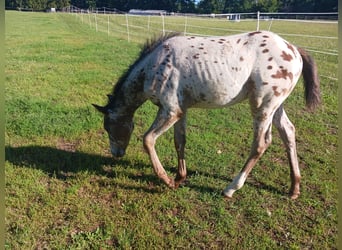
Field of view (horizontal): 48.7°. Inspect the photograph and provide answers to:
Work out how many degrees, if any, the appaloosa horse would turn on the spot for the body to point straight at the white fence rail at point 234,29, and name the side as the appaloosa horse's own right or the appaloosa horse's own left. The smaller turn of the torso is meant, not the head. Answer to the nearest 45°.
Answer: approximately 90° to the appaloosa horse's own right

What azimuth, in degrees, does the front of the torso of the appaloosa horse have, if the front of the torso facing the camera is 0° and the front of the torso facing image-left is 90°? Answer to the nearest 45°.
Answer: approximately 90°
